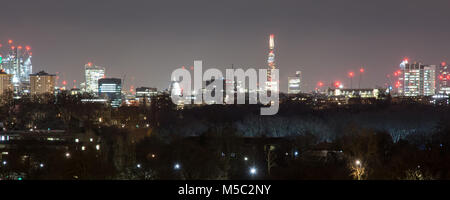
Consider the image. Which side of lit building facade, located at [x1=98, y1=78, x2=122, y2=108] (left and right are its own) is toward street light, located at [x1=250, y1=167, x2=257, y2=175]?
front

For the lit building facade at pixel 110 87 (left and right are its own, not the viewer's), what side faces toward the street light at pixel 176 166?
front

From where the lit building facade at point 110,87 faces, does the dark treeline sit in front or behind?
in front

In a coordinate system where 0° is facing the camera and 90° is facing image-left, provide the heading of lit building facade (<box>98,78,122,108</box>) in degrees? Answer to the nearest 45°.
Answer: approximately 0°
